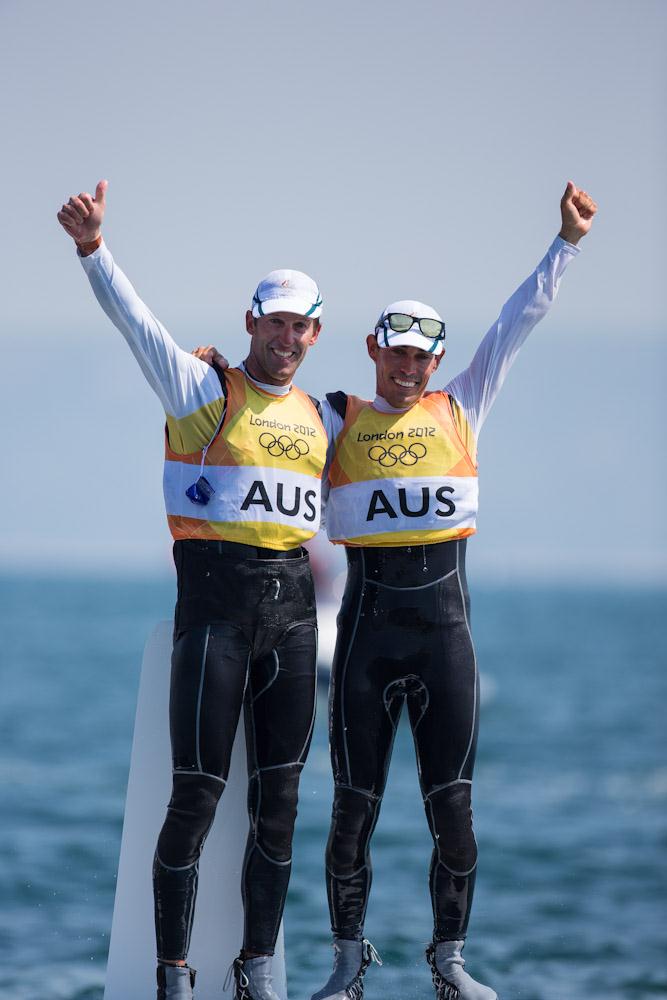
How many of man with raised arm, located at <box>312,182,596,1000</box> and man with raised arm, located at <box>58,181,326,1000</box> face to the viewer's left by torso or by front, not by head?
0

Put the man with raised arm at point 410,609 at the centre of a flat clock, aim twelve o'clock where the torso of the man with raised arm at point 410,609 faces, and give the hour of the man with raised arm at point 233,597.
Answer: the man with raised arm at point 233,597 is roughly at 2 o'clock from the man with raised arm at point 410,609.

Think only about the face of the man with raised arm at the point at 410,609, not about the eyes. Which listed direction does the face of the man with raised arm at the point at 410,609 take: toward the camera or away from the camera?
toward the camera

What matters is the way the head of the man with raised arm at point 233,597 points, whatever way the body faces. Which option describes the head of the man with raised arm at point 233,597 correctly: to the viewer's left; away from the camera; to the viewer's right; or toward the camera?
toward the camera

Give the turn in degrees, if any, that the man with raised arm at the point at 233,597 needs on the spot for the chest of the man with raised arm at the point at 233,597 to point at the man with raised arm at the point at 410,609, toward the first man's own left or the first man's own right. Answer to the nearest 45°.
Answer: approximately 45° to the first man's own left

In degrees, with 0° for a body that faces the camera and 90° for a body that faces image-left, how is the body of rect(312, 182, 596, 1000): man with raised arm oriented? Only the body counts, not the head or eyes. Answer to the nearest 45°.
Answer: approximately 0°
